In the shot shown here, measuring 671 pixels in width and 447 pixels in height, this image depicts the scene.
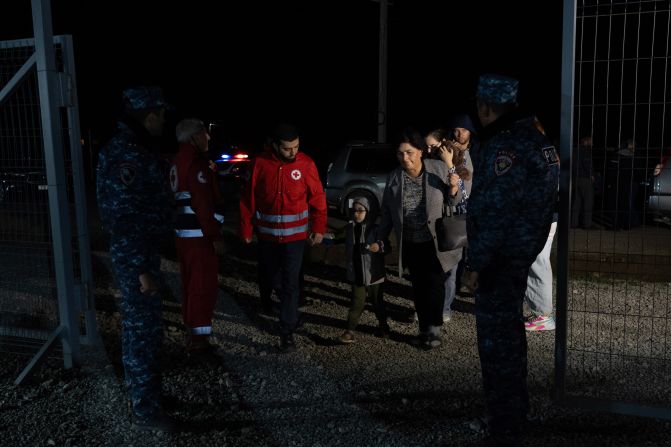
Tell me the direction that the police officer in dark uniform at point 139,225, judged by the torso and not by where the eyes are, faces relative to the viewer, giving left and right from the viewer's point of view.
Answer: facing to the right of the viewer

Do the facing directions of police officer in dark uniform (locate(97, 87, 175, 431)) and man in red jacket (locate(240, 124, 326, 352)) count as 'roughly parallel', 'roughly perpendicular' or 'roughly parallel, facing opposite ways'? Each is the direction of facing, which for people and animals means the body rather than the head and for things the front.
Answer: roughly perpendicular

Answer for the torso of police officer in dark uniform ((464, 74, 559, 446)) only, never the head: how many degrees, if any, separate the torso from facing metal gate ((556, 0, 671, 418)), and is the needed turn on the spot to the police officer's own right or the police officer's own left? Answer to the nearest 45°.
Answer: approximately 135° to the police officer's own right

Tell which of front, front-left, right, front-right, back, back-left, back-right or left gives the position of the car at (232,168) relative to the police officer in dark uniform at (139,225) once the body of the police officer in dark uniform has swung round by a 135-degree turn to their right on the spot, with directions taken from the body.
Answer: back-right

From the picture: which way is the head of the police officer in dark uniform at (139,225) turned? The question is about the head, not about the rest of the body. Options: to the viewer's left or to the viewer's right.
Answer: to the viewer's right

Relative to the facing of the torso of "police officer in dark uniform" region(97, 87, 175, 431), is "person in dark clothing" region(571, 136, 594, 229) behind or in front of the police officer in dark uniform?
in front

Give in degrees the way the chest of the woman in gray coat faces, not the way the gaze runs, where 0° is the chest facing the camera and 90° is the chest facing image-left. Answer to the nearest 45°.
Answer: approximately 0°

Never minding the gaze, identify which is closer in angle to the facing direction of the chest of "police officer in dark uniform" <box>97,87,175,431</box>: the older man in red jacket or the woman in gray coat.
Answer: the woman in gray coat
